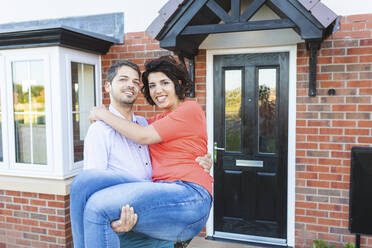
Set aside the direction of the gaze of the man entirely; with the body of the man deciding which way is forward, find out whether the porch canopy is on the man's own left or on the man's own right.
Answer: on the man's own left

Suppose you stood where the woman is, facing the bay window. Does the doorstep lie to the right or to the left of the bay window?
right

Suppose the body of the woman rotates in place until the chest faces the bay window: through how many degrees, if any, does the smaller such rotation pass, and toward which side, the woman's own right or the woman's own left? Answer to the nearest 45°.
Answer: approximately 45° to the woman's own right

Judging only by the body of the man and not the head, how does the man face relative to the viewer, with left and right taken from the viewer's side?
facing the viewer and to the right of the viewer

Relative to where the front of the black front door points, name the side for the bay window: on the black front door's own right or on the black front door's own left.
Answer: on the black front door's own right

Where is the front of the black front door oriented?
toward the camera
